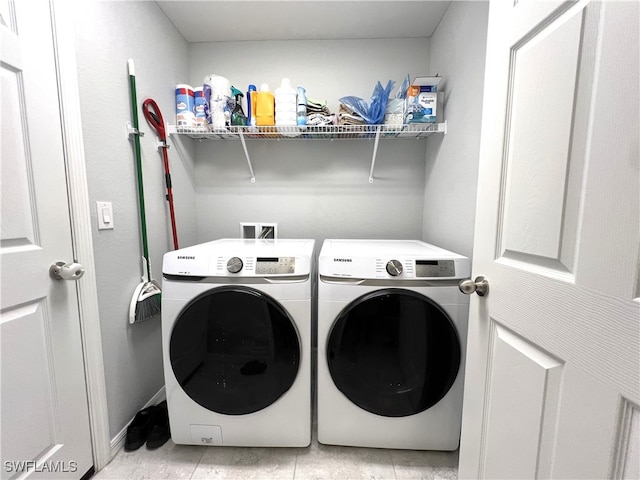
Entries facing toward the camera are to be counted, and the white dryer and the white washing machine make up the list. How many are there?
2

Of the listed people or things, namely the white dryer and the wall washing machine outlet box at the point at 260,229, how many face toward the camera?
2

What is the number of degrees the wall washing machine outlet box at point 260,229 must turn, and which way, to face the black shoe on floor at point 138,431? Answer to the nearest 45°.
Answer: approximately 45° to its right

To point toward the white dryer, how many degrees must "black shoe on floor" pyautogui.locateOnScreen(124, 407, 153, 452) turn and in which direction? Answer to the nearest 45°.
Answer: approximately 90° to its left

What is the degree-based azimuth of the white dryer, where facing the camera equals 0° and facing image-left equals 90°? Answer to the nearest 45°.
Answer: approximately 0°
